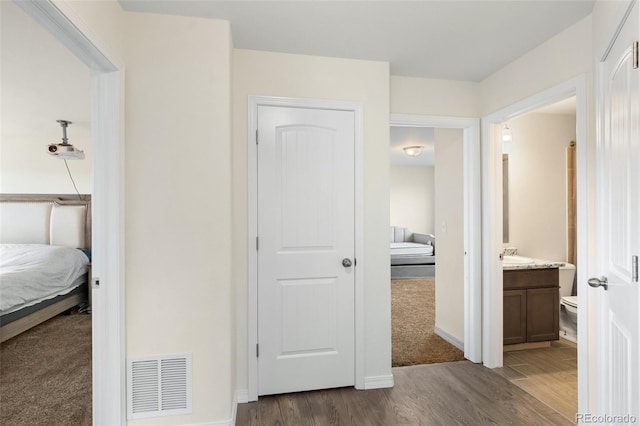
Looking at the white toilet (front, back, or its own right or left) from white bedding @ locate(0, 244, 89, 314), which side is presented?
right

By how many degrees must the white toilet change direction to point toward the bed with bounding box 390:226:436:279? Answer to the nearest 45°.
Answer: approximately 180°

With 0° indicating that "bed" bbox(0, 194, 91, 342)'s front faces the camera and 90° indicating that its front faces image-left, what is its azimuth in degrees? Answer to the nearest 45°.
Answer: approximately 45°

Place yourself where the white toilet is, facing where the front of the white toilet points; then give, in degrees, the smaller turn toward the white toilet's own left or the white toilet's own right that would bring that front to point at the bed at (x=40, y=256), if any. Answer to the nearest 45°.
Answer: approximately 90° to the white toilet's own right

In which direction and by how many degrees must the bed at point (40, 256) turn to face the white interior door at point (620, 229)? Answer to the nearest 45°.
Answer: approximately 90° to its left

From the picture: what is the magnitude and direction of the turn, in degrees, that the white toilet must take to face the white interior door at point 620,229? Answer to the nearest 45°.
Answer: approximately 45° to its right
